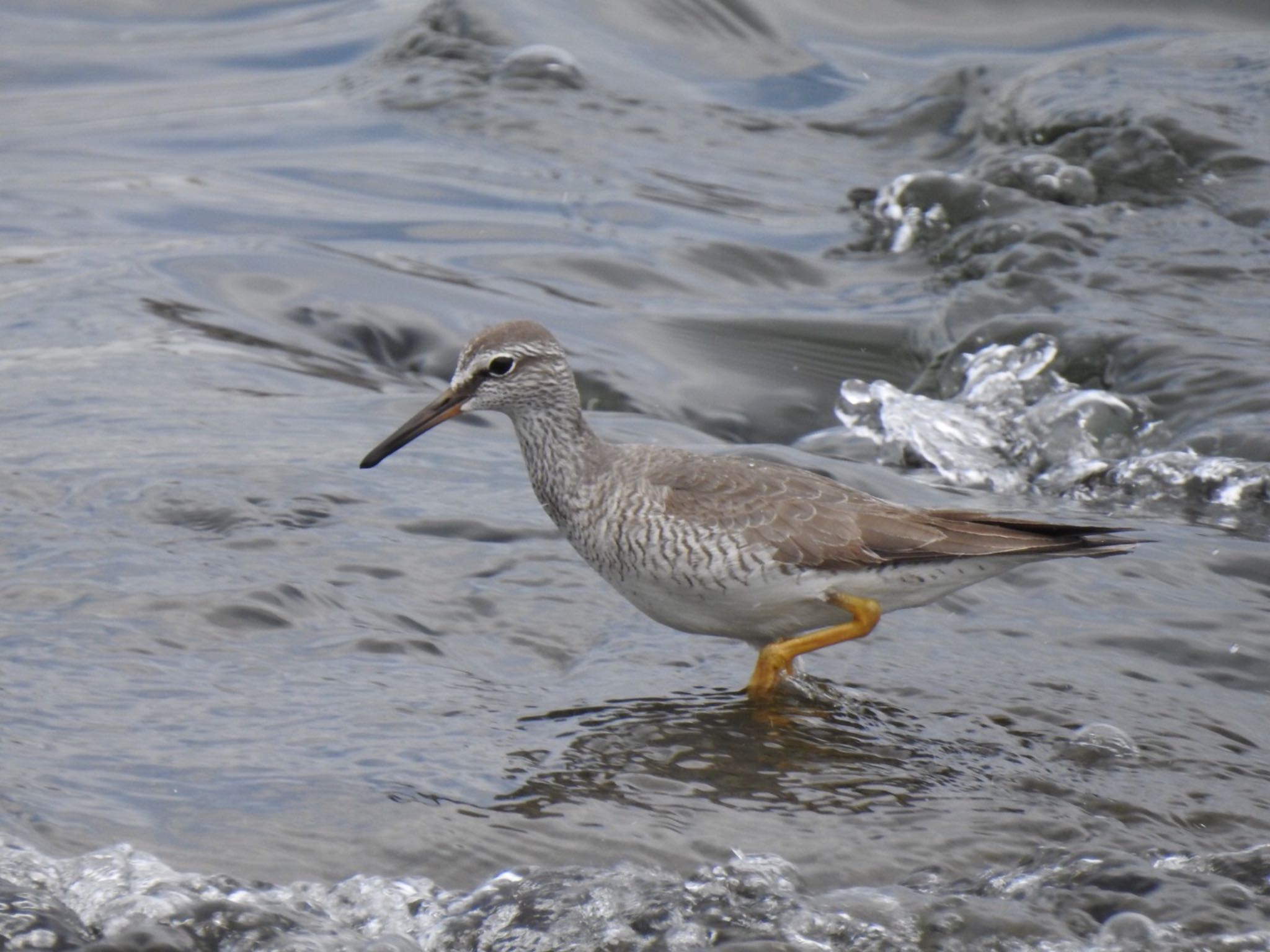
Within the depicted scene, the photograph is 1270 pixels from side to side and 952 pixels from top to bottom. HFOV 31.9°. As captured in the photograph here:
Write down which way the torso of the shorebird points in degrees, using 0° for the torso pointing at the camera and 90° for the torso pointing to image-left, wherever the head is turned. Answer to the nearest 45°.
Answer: approximately 90°
